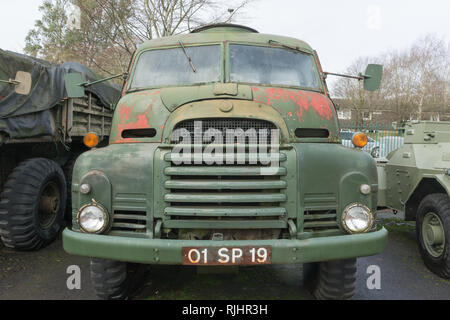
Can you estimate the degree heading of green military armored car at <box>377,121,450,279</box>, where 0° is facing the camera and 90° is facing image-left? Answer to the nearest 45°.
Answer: approximately 315°

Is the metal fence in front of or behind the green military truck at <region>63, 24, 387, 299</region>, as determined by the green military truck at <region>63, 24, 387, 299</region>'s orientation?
behind

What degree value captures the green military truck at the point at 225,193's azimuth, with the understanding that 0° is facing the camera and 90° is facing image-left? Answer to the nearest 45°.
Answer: approximately 0°

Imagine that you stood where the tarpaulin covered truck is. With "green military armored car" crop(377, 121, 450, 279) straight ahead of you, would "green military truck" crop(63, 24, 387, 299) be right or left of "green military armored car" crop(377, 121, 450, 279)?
right

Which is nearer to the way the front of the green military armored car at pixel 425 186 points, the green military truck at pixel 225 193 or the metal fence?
the green military truck
